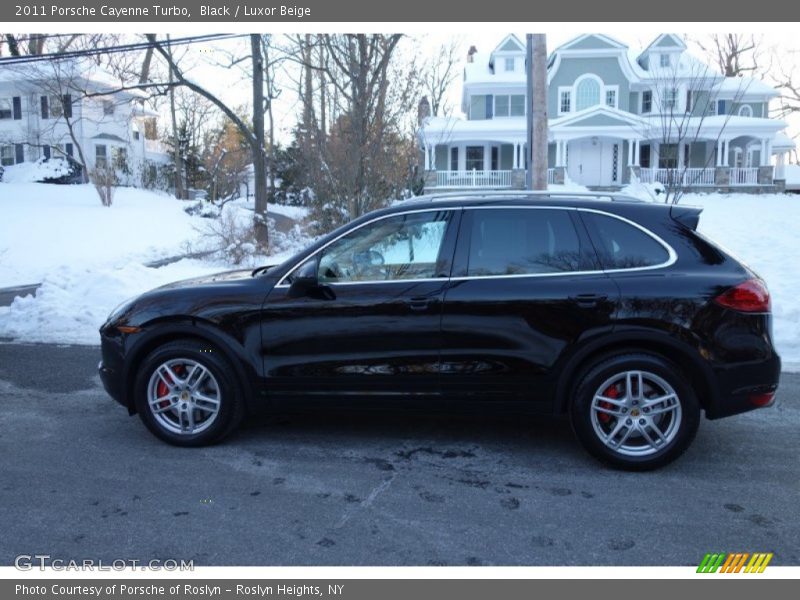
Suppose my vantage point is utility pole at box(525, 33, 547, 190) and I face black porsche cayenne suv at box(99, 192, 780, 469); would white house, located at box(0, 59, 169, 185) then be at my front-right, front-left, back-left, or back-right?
back-right

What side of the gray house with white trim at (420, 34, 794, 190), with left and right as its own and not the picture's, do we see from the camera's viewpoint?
front

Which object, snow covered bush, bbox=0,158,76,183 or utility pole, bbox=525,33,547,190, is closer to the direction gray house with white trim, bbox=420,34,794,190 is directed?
the utility pole

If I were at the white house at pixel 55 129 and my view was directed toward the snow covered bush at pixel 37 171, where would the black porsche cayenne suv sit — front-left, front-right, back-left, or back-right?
front-left

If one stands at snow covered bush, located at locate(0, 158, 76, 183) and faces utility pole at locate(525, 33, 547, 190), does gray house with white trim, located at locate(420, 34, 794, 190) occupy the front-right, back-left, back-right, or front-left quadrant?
front-left

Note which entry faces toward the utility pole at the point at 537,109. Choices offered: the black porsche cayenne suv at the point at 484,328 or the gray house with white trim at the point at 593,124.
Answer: the gray house with white trim

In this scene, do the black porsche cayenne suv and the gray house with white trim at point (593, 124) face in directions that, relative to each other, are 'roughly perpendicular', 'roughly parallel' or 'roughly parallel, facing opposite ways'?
roughly perpendicular

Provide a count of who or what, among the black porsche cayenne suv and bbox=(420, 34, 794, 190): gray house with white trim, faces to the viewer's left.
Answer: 1

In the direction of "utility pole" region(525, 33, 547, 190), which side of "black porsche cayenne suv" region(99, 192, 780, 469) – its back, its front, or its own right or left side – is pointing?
right

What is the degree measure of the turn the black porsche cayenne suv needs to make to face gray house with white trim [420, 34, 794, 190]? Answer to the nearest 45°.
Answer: approximately 90° to its right

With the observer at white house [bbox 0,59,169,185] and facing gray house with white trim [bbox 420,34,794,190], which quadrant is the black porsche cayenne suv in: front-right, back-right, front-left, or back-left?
front-right

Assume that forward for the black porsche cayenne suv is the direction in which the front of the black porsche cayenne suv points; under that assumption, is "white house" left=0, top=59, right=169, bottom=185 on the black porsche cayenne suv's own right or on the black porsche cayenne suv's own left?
on the black porsche cayenne suv's own right

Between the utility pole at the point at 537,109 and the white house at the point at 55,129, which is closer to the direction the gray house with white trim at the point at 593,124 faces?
the utility pole

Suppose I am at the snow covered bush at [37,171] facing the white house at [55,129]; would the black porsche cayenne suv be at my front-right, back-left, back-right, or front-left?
back-right

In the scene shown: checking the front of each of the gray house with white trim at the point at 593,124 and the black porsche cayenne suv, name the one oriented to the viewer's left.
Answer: the black porsche cayenne suv

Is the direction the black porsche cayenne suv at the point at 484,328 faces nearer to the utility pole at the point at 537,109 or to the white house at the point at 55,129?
the white house

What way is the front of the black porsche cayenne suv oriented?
to the viewer's left

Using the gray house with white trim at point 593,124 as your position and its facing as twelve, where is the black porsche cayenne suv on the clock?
The black porsche cayenne suv is roughly at 12 o'clock from the gray house with white trim.
